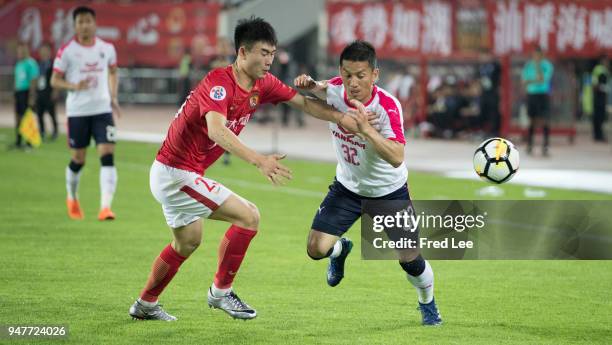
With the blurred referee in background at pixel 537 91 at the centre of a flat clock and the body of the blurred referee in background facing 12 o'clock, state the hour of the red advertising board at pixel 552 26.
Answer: The red advertising board is roughly at 6 o'clock from the blurred referee in background.

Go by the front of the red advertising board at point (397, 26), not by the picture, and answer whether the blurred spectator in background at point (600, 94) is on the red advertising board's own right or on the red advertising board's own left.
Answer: on the red advertising board's own left

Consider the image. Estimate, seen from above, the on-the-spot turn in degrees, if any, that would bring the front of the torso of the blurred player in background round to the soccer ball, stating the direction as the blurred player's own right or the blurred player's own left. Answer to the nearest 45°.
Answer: approximately 45° to the blurred player's own left

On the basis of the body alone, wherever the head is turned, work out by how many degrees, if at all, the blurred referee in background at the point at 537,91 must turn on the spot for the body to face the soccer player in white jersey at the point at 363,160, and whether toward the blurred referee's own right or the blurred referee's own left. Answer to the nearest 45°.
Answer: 0° — they already face them

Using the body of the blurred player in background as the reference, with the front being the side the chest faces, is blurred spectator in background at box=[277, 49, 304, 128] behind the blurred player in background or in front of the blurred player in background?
behind

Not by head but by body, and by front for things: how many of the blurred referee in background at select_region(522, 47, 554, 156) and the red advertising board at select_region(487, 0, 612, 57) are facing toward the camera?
2

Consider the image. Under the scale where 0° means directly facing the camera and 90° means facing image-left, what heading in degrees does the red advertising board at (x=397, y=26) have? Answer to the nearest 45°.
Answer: approximately 0°

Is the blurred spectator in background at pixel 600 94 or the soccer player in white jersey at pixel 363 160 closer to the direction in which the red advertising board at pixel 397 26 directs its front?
the soccer player in white jersey

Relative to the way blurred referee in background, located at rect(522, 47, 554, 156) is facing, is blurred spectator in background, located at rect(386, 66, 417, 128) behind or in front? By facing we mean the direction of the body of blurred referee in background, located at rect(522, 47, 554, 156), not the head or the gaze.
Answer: behind

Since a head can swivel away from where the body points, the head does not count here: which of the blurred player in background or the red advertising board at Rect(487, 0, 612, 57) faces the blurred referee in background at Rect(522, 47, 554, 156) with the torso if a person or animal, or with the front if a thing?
the red advertising board
